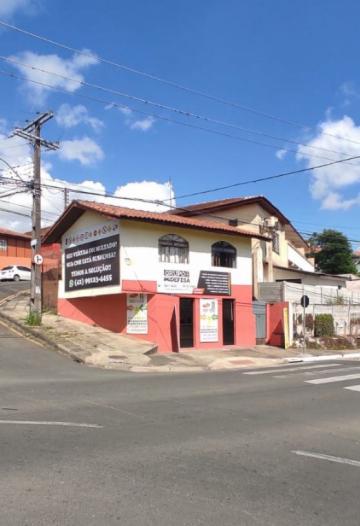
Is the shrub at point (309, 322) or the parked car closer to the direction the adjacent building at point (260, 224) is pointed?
the shrub

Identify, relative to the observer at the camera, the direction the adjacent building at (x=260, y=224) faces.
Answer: facing the viewer and to the right of the viewer

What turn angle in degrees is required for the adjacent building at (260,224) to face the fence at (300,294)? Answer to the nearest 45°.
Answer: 0° — it already faces it

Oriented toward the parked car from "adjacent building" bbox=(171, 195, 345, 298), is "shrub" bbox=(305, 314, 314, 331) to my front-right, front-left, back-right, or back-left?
back-left

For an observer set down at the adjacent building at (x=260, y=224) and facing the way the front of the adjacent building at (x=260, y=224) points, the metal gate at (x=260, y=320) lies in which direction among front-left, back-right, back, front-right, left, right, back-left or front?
front-right

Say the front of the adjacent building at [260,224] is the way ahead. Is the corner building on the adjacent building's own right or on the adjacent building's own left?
on the adjacent building's own right

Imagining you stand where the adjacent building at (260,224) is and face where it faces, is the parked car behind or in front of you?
behind

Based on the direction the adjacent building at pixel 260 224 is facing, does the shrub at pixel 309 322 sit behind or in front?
in front

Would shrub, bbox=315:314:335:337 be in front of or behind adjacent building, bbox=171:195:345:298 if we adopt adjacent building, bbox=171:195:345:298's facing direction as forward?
in front

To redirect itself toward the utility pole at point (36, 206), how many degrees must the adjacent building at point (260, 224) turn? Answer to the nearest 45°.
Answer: approximately 90° to its right
